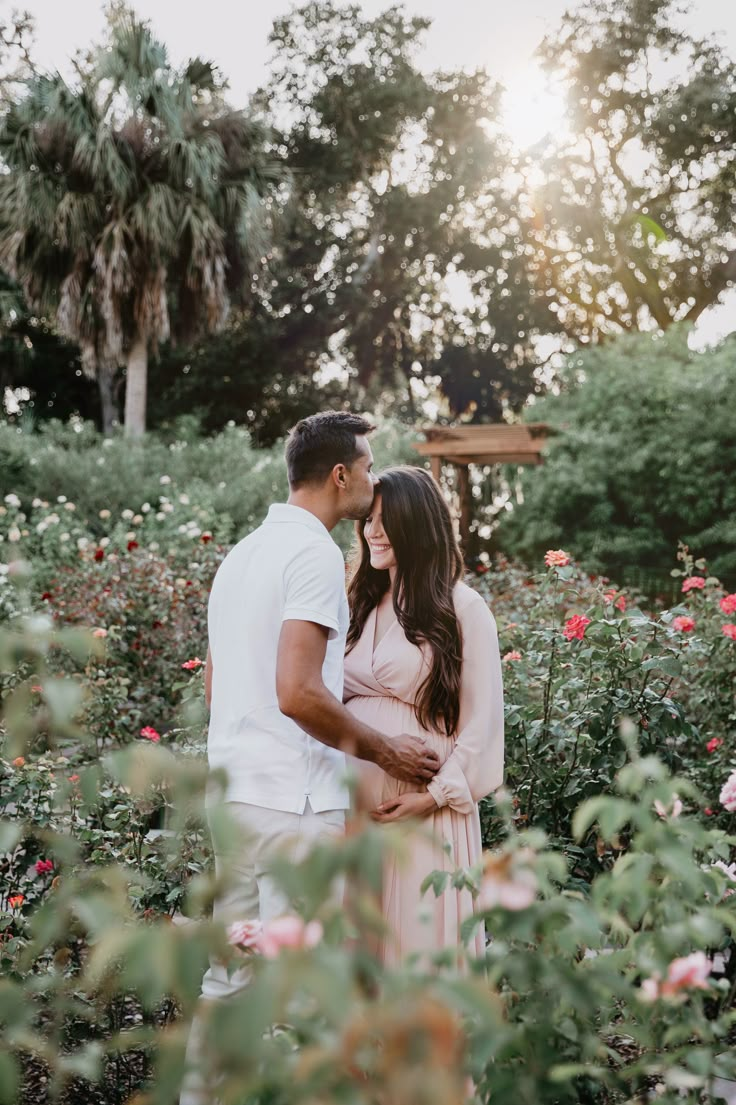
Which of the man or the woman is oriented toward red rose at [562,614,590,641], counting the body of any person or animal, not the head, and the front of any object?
the man

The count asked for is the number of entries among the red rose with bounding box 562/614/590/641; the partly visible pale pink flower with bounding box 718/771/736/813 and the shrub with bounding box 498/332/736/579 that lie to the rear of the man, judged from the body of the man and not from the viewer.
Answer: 0

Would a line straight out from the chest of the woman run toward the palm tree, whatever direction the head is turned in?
no

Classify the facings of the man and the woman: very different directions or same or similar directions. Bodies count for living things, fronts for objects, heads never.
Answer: very different directions

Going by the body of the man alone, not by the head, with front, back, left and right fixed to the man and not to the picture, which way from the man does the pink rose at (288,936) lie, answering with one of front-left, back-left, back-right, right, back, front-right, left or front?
back-right

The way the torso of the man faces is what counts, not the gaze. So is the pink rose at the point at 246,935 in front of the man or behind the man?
behind

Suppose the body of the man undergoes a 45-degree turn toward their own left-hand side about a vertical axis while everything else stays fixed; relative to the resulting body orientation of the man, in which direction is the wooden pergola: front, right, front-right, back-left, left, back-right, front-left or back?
front

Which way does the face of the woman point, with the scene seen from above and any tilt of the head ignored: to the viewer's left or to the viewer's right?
to the viewer's left

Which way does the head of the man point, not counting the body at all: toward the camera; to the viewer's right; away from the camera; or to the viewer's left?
to the viewer's right

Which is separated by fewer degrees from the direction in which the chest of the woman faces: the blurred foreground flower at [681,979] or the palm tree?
the blurred foreground flower

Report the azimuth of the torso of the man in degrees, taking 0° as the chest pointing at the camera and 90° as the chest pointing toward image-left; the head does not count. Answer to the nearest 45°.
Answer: approximately 225°

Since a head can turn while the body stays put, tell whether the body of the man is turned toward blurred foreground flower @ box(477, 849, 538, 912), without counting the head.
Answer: no

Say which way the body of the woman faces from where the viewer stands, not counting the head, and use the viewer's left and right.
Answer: facing the viewer and to the left of the viewer

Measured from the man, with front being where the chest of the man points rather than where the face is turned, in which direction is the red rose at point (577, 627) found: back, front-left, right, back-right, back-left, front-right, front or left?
front
